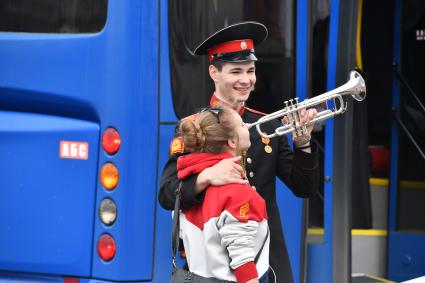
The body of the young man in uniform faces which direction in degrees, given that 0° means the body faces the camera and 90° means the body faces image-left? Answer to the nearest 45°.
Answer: approximately 315°

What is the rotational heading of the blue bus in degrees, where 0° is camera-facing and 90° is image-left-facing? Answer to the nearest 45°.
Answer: approximately 225°
